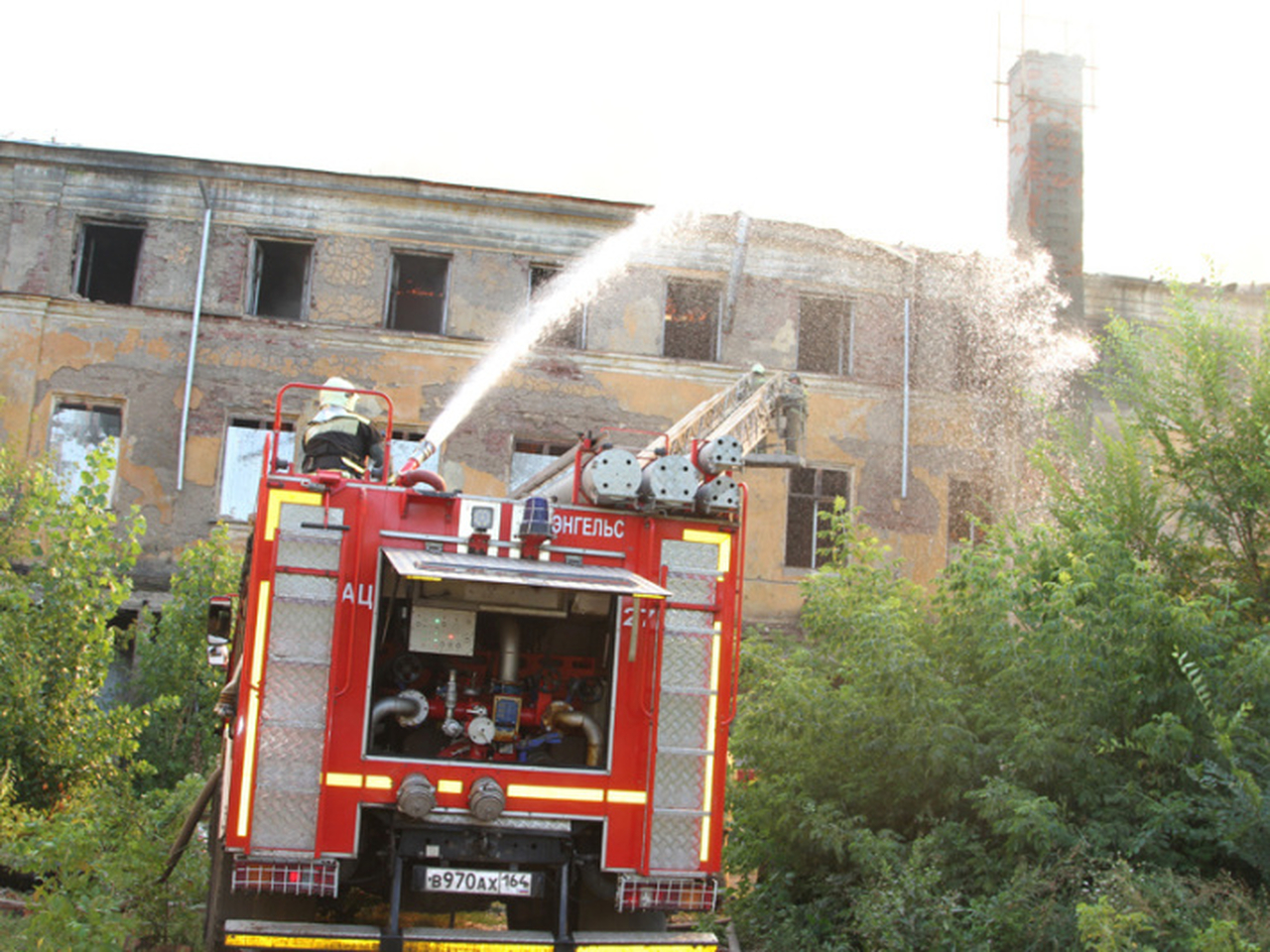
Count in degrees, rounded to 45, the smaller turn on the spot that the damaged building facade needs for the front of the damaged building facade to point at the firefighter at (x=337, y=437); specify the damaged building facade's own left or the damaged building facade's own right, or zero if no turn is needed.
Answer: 0° — it already faces them

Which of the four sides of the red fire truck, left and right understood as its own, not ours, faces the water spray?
front

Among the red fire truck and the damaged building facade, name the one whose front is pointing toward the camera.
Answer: the damaged building facade

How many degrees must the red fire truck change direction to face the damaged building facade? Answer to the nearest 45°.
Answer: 0° — it already faces it

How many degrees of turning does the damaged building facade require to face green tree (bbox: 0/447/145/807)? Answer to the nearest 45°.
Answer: approximately 45° to its right

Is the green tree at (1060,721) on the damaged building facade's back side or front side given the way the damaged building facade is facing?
on the front side

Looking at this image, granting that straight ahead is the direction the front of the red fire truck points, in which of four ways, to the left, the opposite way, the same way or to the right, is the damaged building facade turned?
the opposite way

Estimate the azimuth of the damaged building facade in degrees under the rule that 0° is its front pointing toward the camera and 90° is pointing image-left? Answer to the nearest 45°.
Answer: approximately 0°

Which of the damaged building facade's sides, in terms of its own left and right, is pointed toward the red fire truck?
front

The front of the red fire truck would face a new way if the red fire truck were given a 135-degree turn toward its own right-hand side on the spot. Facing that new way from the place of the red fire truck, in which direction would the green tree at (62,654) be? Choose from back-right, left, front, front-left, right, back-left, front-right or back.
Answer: back

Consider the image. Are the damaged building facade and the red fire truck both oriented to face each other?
yes

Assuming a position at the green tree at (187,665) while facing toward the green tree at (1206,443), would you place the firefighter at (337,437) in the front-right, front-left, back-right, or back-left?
front-right

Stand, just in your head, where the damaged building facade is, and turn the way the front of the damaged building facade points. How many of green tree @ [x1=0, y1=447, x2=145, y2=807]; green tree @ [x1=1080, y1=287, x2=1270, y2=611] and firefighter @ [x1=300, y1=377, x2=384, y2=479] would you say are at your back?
0

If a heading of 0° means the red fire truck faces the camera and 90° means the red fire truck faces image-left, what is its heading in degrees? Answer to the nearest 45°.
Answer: approximately 180°

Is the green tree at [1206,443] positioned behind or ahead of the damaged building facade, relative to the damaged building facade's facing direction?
ahead

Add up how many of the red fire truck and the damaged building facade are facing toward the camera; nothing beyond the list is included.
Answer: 1
